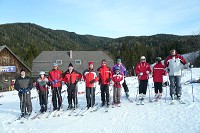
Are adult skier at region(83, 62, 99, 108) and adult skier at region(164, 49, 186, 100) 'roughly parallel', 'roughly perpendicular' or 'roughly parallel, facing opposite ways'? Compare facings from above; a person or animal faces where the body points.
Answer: roughly parallel

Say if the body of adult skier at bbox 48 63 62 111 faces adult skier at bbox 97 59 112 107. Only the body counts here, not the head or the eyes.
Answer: no

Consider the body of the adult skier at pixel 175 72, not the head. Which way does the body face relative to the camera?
toward the camera

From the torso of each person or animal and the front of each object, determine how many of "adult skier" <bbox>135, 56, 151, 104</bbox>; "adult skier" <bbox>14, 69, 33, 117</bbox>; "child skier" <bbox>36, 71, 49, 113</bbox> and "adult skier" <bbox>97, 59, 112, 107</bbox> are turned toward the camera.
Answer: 4

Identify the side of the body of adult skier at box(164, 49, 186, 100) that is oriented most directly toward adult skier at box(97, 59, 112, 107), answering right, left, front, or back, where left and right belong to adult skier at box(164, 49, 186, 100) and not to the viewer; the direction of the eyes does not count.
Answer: right

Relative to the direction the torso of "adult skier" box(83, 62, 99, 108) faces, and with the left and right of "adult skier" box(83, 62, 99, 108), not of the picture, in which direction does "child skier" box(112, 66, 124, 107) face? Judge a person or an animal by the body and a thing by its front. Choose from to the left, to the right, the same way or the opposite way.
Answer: the same way

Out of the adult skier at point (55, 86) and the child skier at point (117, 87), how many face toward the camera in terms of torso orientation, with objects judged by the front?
2

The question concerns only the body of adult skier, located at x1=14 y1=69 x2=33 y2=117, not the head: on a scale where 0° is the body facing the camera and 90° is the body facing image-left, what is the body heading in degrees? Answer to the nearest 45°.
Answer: approximately 0°

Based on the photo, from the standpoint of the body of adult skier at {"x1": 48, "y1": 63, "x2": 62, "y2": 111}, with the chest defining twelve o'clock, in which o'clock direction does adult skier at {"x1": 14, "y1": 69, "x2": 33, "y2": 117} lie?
adult skier at {"x1": 14, "y1": 69, "x2": 33, "y2": 117} is roughly at 3 o'clock from adult skier at {"x1": 48, "y1": 63, "x2": 62, "y2": 111}.

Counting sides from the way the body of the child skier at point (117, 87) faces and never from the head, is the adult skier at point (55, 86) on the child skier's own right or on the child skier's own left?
on the child skier's own right

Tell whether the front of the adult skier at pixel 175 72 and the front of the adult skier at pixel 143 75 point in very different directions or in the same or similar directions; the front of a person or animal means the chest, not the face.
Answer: same or similar directions

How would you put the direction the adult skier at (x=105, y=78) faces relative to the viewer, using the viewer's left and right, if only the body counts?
facing the viewer

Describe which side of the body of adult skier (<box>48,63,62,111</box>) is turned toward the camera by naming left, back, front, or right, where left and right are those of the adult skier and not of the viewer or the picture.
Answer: front

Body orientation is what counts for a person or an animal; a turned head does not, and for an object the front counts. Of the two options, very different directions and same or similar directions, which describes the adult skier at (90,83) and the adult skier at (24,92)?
same or similar directions
